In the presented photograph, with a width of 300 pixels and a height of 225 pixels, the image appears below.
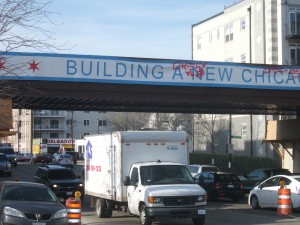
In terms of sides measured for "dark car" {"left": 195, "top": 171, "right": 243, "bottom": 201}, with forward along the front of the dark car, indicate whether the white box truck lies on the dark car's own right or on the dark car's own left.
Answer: on the dark car's own left

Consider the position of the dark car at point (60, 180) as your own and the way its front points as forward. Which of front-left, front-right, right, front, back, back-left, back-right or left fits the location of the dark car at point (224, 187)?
front-left

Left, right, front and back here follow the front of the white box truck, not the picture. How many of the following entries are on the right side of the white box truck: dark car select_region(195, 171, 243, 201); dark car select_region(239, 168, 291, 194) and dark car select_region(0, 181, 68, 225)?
1

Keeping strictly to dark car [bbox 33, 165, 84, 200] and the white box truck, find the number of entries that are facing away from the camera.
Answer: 0

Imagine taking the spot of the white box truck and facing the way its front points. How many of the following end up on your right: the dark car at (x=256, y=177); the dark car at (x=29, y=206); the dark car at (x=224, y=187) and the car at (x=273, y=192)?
1

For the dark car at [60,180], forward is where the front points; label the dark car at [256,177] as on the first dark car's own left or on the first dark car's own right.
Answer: on the first dark car's own left

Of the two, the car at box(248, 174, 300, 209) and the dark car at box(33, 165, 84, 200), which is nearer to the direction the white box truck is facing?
the car

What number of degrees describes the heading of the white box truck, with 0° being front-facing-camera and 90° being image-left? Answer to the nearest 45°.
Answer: approximately 315°

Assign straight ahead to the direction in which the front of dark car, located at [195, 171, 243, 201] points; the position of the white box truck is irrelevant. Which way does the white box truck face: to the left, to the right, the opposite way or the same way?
the opposite way

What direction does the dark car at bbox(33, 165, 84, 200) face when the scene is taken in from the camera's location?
facing the viewer and to the right of the viewer
